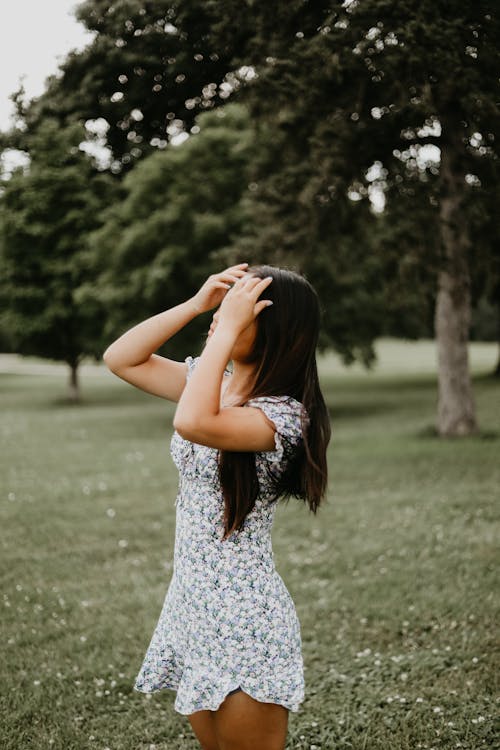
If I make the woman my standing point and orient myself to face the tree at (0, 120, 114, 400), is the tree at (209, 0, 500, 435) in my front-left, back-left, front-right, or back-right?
front-right

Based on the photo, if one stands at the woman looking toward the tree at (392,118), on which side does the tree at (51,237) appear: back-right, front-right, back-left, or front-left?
front-left

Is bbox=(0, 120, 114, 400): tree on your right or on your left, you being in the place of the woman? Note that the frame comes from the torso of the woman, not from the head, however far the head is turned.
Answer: on your right

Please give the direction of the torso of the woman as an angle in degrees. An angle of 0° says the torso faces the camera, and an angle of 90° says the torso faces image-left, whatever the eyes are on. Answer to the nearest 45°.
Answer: approximately 45°
